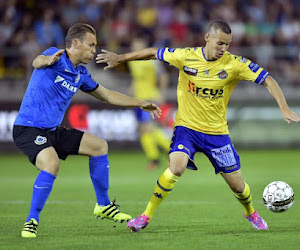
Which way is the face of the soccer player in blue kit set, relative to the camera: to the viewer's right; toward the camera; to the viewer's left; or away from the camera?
to the viewer's right

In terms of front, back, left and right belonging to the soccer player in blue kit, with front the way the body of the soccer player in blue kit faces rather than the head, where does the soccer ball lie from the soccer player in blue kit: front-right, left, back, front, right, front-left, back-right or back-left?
front-left

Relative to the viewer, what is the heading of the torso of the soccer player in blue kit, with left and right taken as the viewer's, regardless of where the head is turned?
facing the viewer and to the right of the viewer
